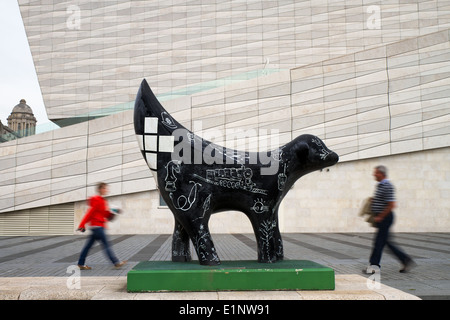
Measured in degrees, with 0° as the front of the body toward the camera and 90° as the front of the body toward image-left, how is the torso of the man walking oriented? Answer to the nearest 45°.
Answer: approximately 90°
